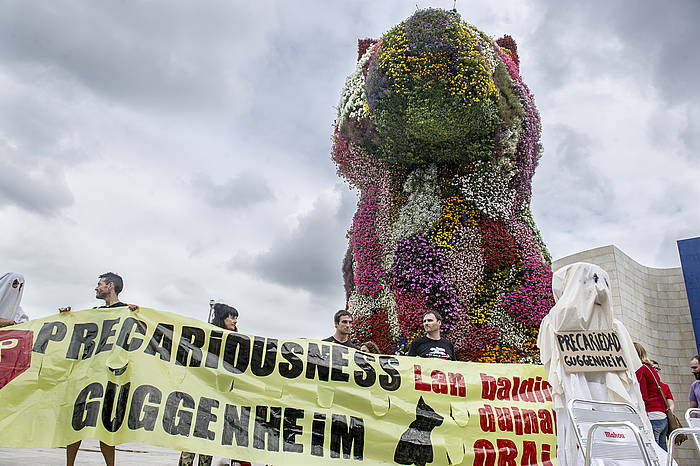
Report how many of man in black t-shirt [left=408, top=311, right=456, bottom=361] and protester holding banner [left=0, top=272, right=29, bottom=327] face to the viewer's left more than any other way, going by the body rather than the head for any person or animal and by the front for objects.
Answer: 0

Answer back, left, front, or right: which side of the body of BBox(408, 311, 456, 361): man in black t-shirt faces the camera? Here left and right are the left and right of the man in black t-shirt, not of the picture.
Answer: front

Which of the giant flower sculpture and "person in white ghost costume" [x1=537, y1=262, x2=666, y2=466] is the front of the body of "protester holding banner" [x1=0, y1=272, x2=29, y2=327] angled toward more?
the person in white ghost costume

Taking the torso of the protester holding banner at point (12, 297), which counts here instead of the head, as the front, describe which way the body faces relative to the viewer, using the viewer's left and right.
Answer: facing the viewer and to the right of the viewer

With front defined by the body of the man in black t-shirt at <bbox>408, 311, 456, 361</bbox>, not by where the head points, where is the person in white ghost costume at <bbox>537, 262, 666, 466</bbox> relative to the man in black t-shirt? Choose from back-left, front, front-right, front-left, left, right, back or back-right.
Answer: front-left

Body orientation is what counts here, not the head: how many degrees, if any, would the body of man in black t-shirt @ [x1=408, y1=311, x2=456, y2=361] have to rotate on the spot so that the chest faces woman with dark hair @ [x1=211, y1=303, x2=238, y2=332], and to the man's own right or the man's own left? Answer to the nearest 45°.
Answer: approximately 90° to the man's own right

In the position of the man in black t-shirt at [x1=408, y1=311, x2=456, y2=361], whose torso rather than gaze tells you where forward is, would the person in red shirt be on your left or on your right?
on your left
